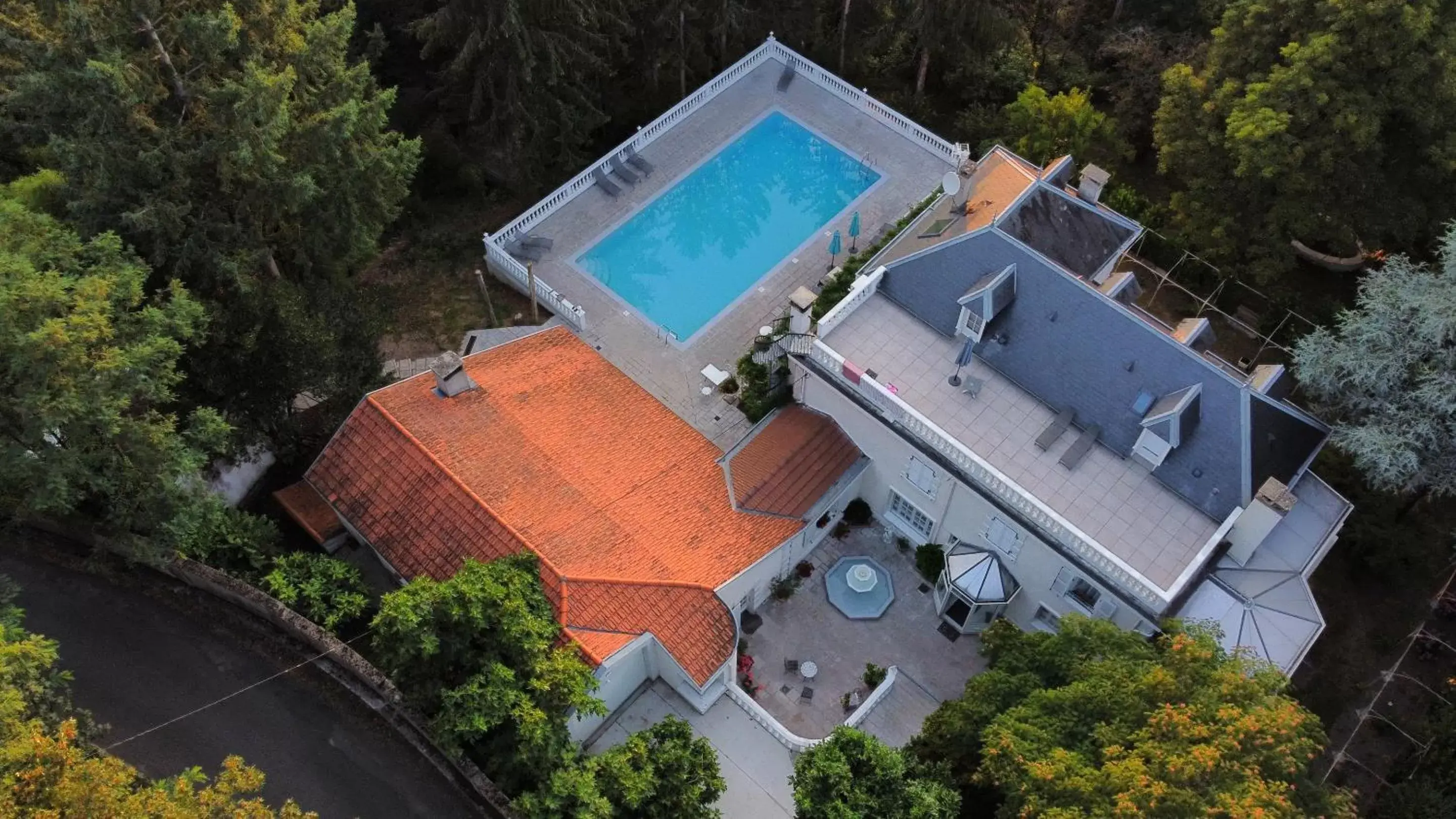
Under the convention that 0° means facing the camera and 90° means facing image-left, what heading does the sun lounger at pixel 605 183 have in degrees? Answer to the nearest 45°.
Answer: approximately 315°

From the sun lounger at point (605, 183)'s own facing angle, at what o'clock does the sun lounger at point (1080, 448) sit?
the sun lounger at point (1080, 448) is roughly at 12 o'clock from the sun lounger at point (605, 183).

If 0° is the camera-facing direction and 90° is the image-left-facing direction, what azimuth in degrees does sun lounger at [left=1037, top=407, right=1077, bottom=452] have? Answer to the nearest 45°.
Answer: approximately 45°

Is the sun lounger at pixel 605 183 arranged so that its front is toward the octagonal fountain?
yes

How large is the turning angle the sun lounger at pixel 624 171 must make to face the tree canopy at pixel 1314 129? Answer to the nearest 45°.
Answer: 0° — it already faces it
